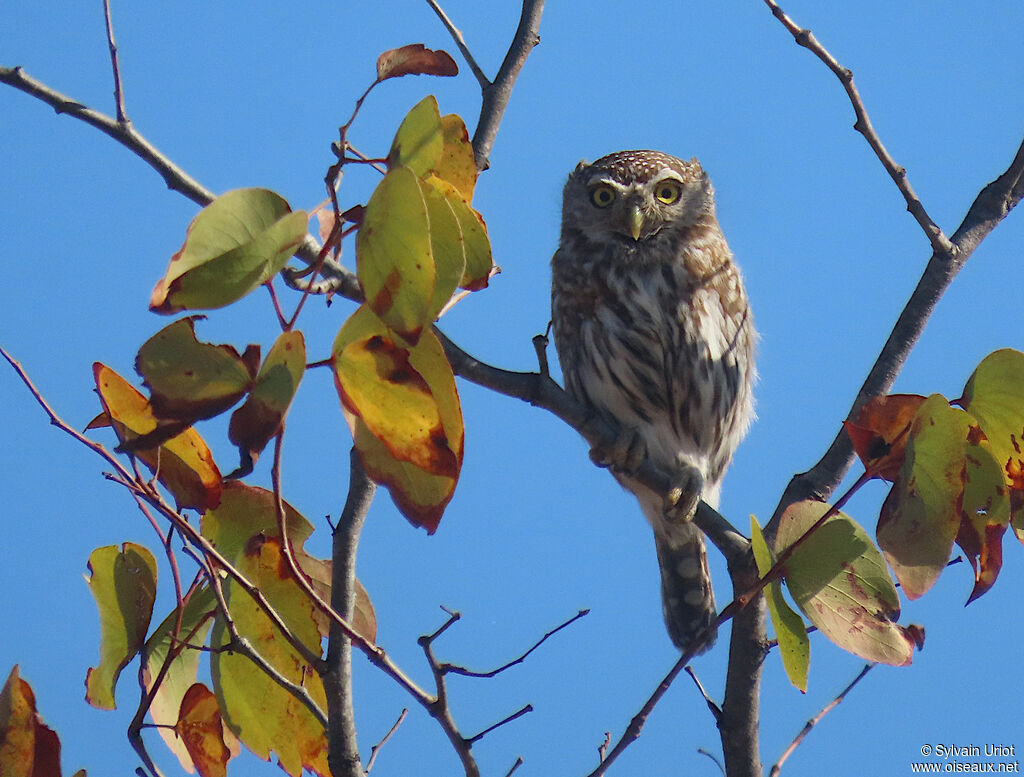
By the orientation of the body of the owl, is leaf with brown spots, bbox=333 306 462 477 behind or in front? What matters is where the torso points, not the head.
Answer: in front

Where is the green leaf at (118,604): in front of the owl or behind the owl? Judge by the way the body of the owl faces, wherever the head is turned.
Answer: in front

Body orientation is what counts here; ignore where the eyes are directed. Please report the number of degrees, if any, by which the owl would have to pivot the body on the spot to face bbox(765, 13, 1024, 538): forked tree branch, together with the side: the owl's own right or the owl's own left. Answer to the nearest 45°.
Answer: approximately 45° to the owl's own left

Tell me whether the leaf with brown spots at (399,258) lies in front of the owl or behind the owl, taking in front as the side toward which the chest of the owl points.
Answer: in front

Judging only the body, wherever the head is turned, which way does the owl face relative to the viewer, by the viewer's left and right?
facing the viewer
